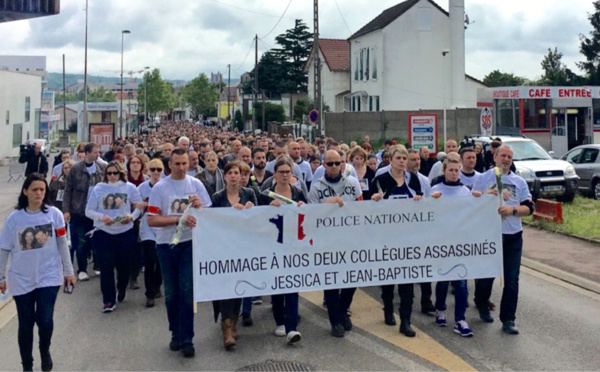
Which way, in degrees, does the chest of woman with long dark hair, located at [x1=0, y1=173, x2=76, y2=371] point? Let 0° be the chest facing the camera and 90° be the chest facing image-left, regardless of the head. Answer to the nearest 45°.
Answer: approximately 0°

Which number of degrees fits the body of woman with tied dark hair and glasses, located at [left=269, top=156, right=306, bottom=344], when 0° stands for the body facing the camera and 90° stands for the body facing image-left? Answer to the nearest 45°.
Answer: approximately 0°

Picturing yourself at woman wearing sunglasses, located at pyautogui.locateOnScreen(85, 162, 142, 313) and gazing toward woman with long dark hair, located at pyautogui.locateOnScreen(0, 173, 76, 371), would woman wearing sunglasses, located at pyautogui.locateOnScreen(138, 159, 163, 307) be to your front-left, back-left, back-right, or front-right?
back-left

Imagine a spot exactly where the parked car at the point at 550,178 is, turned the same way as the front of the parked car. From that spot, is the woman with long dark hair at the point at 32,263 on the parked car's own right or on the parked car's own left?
on the parked car's own right

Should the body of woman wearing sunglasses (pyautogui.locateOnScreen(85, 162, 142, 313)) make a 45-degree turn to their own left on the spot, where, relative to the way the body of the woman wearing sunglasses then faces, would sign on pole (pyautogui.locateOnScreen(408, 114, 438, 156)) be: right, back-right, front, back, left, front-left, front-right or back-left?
left
